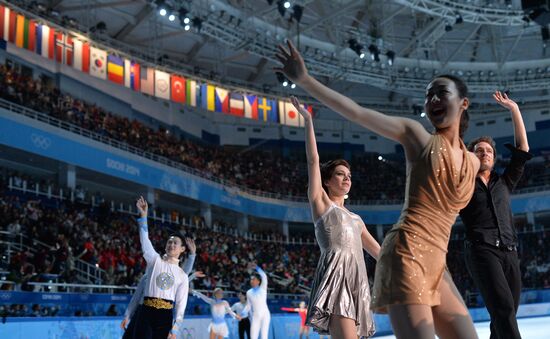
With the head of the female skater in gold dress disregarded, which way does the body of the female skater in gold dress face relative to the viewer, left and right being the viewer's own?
facing the viewer and to the right of the viewer

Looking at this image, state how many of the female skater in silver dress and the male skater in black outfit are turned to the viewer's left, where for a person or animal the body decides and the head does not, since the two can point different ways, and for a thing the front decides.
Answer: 0

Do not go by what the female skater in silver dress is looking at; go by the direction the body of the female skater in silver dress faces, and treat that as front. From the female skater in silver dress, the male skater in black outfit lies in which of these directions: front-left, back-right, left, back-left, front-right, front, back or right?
front-left

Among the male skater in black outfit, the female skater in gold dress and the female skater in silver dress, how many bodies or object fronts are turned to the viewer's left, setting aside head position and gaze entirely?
0

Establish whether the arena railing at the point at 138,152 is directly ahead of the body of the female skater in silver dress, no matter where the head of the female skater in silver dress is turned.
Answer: no

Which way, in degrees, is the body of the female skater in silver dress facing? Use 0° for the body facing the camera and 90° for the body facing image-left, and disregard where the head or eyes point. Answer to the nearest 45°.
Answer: approximately 315°

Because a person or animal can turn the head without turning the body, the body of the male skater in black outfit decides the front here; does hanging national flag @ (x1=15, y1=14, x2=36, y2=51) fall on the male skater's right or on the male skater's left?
on the male skater's right

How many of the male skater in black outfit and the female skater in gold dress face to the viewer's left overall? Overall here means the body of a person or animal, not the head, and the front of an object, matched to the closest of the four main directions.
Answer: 0

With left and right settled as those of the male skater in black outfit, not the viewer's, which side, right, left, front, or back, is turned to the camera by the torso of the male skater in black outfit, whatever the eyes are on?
front

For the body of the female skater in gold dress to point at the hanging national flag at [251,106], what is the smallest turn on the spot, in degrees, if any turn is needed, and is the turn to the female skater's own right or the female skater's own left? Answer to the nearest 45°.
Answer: approximately 135° to the female skater's own left

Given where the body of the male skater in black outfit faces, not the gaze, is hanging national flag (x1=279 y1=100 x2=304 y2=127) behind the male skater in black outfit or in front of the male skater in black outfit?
behind

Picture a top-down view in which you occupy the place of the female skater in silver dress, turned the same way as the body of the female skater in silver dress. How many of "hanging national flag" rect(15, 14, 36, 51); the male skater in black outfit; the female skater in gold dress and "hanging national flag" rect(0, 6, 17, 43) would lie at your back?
2

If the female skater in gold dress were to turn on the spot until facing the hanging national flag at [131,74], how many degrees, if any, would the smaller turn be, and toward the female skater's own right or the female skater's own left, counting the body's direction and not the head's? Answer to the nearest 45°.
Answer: approximately 180°

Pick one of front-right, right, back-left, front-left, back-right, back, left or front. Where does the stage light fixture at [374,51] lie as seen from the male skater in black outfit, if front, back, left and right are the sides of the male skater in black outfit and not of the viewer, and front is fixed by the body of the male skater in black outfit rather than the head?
back

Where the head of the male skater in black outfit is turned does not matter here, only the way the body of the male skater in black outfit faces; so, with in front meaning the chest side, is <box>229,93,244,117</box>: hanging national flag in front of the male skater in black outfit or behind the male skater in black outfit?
behind

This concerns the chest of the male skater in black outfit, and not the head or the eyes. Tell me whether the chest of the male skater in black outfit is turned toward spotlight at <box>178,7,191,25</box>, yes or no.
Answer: no
